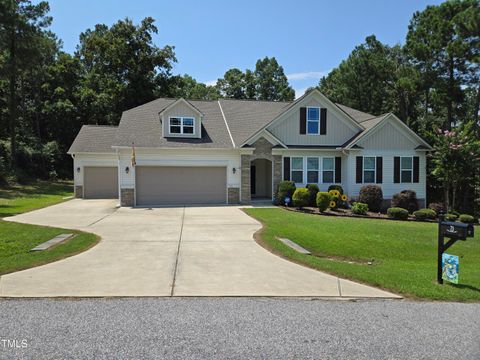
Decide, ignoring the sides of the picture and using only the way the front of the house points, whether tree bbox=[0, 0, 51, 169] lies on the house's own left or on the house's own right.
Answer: on the house's own right

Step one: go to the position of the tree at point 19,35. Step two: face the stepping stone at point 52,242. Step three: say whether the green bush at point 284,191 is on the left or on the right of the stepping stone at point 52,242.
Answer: left

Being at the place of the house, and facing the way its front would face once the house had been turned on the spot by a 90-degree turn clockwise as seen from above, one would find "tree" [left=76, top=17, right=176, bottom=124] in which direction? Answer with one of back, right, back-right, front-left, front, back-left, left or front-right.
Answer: front-right

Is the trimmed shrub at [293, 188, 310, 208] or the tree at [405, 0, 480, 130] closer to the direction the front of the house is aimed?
the trimmed shrub

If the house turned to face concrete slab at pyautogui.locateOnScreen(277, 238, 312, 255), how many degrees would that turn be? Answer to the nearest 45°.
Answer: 0° — it already faces it

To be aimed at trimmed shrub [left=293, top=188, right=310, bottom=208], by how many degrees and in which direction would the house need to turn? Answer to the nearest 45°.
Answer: approximately 45° to its left

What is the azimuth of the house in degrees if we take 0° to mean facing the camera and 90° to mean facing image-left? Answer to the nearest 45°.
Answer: approximately 0°

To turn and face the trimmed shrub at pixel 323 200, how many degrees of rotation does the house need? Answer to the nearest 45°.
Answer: approximately 45° to its left

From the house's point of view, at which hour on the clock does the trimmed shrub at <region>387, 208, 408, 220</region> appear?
The trimmed shrub is roughly at 10 o'clock from the house.

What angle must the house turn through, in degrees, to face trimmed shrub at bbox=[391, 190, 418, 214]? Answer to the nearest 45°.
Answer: approximately 90° to its left

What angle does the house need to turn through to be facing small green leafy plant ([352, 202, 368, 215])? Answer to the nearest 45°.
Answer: approximately 45° to its left

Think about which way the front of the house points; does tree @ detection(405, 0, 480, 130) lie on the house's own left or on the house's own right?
on the house's own left

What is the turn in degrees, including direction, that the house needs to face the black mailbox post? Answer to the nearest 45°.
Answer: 0° — it already faces it

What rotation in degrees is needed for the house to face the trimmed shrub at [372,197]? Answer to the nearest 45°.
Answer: approximately 90° to its left
